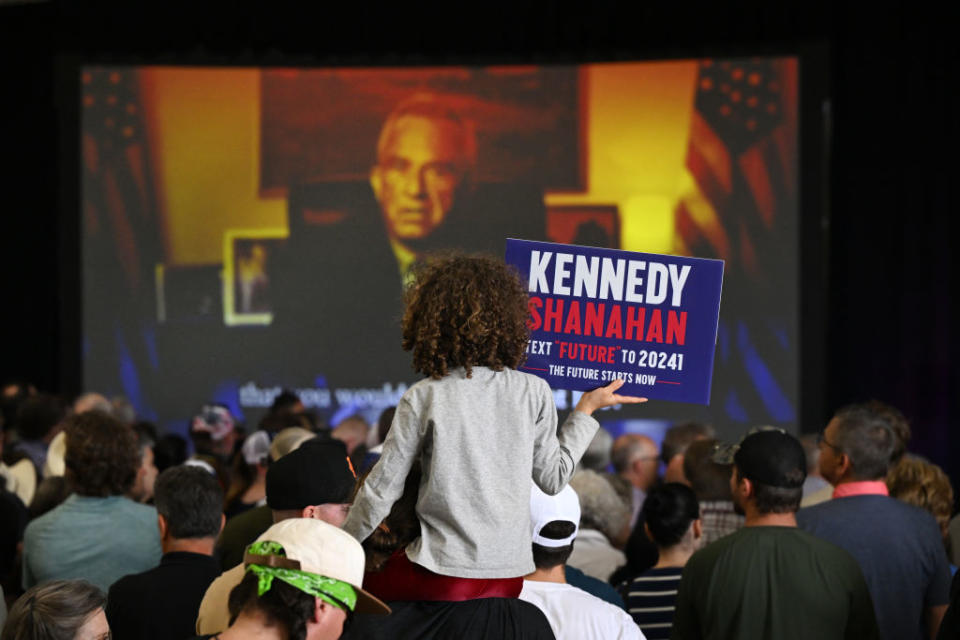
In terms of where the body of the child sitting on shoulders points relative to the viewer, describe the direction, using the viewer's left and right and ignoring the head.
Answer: facing away from the viewer

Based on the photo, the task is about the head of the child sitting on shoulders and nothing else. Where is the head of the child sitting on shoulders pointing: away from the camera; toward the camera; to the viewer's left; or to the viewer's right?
away from the camera
